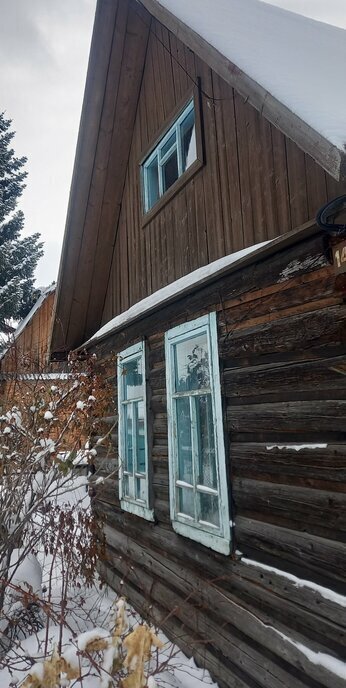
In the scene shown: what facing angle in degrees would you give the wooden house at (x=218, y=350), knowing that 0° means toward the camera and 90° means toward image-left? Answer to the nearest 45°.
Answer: approximately 45°

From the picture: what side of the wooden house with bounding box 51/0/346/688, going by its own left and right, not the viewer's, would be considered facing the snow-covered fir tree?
right
